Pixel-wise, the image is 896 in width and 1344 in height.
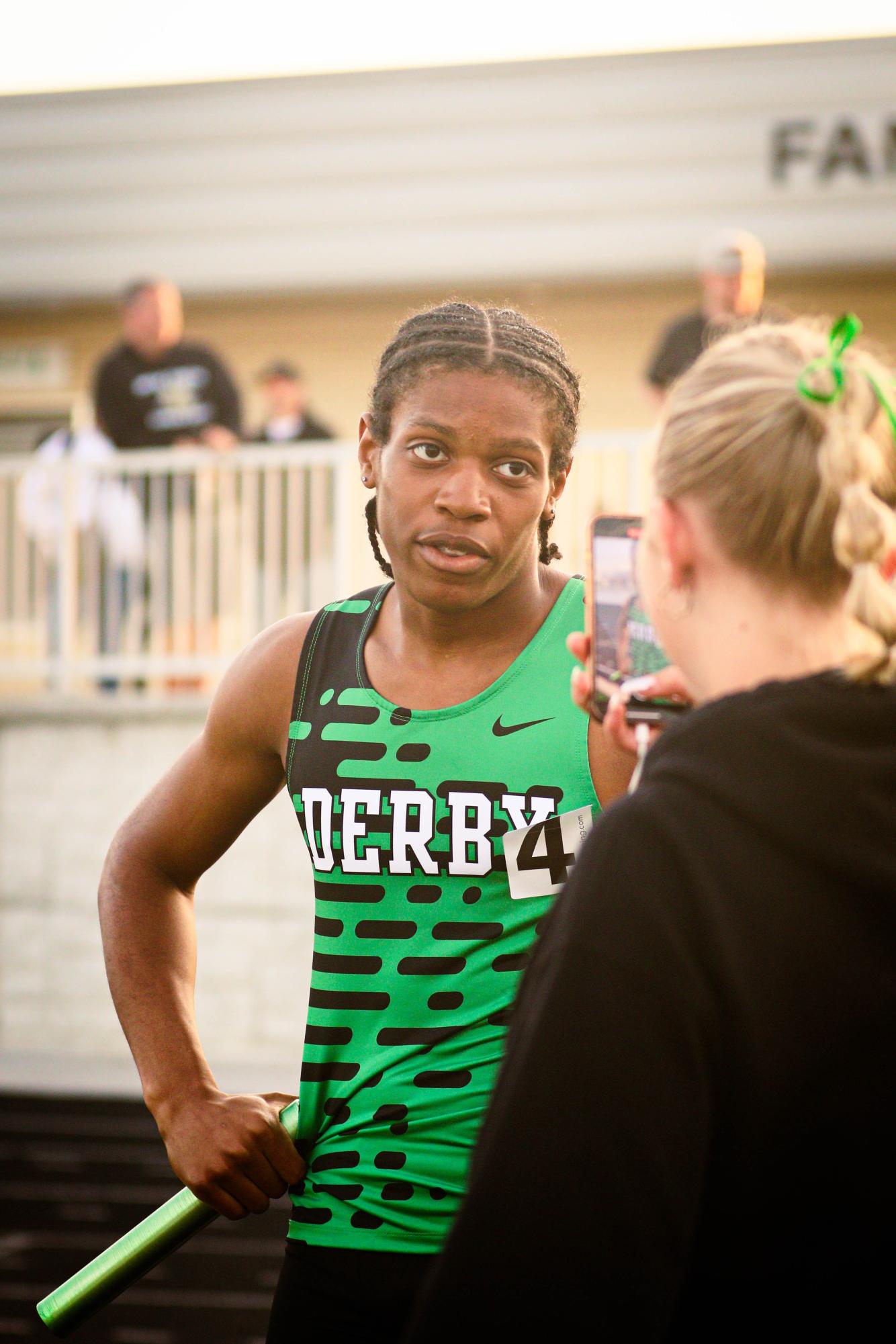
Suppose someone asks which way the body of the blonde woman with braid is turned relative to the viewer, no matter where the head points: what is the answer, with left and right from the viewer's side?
facing away from the viewer and to the left of the viewer

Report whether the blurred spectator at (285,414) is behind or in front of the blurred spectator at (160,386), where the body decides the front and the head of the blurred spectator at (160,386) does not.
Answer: behind

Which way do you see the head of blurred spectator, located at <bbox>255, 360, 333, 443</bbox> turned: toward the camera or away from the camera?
toward the camera

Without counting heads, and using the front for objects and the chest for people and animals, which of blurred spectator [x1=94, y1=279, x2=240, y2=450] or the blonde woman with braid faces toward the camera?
the blurred spectator

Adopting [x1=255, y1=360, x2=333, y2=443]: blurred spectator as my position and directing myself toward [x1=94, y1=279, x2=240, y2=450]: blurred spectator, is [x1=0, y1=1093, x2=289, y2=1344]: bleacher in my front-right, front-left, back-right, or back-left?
front-left

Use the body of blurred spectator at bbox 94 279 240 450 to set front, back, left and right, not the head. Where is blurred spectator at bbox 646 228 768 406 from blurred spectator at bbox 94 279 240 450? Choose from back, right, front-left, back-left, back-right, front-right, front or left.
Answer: front-left

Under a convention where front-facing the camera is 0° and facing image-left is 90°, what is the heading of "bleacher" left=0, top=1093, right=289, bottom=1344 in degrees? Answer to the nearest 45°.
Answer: approximately 0°

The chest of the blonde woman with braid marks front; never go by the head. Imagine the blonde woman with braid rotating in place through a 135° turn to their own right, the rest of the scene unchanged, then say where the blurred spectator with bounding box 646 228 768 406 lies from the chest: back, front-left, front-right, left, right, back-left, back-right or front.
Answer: left

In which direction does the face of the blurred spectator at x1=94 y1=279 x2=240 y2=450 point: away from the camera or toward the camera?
toward the camera

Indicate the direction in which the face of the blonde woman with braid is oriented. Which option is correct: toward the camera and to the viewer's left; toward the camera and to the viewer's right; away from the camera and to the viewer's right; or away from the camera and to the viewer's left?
away from the camera and to the viewer's left

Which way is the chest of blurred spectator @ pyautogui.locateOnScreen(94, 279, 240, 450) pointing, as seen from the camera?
toward the camera

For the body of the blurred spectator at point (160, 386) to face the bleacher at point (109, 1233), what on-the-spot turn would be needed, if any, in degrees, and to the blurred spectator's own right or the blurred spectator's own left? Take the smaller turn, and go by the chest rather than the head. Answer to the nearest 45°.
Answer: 0° — they already face it
